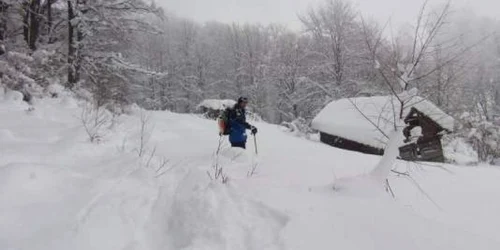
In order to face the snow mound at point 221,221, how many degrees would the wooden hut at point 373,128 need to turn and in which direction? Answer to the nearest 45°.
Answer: approximately 45° to its right

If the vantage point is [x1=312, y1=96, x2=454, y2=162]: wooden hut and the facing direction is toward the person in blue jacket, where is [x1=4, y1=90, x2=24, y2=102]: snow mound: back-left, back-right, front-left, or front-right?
front-right

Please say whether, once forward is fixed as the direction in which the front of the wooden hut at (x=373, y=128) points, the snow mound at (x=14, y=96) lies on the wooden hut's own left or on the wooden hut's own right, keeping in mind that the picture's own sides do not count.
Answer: on the wooden hut's own right

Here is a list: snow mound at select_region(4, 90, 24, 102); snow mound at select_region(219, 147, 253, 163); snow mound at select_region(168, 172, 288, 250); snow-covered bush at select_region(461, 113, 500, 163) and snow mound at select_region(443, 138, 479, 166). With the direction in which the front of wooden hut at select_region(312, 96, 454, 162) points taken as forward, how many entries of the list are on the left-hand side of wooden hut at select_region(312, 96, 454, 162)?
2

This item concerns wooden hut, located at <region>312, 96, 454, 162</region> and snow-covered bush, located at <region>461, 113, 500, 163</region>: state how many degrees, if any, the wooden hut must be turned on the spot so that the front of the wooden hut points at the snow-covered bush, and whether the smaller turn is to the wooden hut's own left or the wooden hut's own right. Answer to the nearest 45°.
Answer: approximately 90° to the wooden hut's own left

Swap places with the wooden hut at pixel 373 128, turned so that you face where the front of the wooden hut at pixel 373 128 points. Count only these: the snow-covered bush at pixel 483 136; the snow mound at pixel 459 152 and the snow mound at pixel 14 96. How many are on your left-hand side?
2

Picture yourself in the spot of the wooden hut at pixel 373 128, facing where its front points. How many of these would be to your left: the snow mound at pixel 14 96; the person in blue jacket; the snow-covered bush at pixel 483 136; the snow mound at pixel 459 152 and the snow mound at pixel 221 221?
2

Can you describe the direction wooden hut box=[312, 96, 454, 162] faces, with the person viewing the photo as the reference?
facing the viewer and to the right of the viewer

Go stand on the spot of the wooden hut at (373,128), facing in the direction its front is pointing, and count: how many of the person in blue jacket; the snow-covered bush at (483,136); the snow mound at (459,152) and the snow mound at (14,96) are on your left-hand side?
2
